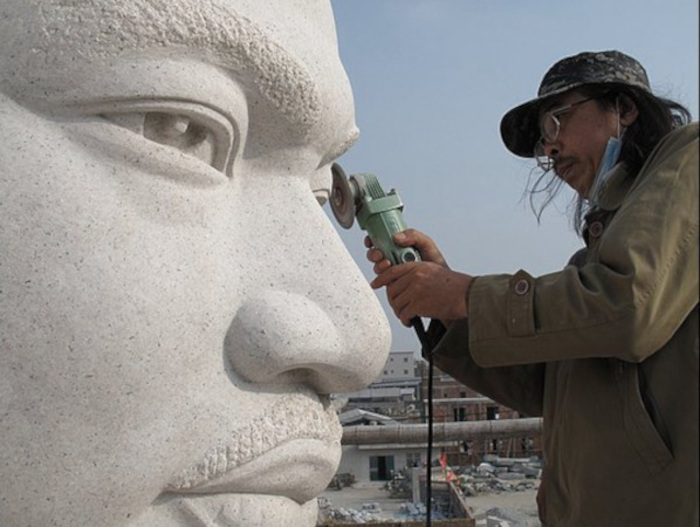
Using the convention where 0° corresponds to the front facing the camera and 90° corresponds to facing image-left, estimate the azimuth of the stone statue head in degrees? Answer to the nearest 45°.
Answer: approximately 315°

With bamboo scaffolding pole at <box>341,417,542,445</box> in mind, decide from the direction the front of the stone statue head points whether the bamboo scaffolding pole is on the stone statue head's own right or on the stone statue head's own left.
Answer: on the stone statue head's own left

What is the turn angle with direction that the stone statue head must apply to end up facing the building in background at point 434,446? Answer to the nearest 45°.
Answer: approximately 90° to its left
